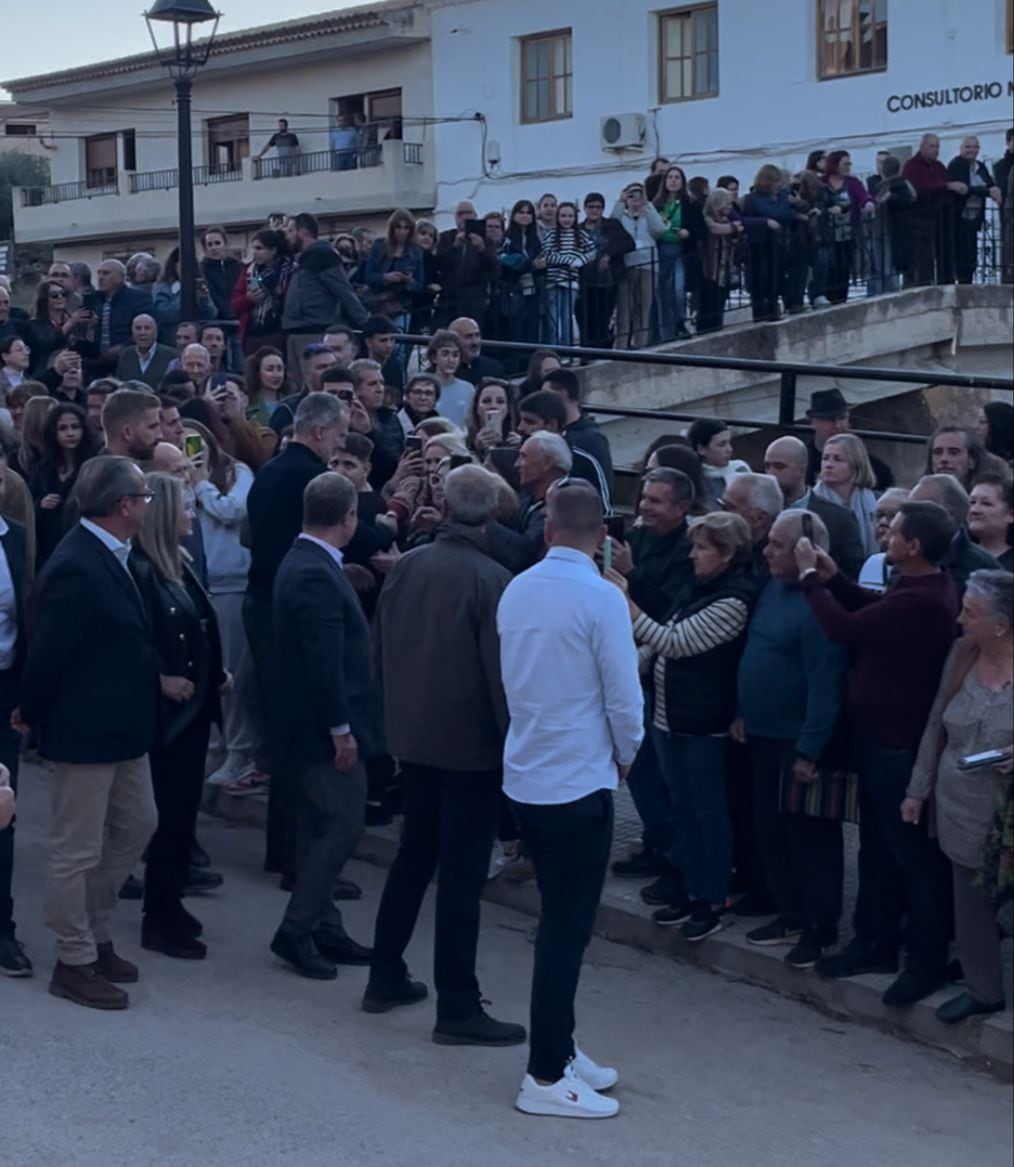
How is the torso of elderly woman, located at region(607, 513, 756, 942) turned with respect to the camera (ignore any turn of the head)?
to the viewer's left

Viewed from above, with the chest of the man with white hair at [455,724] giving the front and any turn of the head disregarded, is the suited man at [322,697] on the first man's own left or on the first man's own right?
on the first man's own left

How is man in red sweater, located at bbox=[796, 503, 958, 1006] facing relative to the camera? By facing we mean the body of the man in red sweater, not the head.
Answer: to the viewer's left

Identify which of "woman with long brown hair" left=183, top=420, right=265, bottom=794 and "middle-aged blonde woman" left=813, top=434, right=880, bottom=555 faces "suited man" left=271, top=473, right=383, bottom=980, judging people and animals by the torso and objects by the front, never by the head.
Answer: the middle-aged blonde woman

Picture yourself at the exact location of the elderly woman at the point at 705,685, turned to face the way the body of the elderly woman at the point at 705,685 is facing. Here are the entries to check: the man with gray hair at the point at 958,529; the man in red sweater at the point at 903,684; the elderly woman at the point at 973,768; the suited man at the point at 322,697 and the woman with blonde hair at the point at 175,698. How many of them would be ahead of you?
2

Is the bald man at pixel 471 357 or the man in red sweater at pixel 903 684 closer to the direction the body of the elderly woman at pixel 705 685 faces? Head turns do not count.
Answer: the bald man

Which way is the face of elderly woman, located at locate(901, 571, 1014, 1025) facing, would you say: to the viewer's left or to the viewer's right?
to the viewer's left

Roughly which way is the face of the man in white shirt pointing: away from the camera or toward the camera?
away from the camera

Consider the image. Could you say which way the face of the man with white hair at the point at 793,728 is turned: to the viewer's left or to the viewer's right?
to the viewer's left

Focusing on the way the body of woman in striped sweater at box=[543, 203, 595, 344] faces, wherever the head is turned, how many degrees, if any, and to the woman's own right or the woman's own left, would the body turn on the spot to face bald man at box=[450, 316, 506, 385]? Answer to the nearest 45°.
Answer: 0° — they already face them

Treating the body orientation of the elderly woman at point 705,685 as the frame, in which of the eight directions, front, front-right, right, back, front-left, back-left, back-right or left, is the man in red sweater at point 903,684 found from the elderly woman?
back-left
